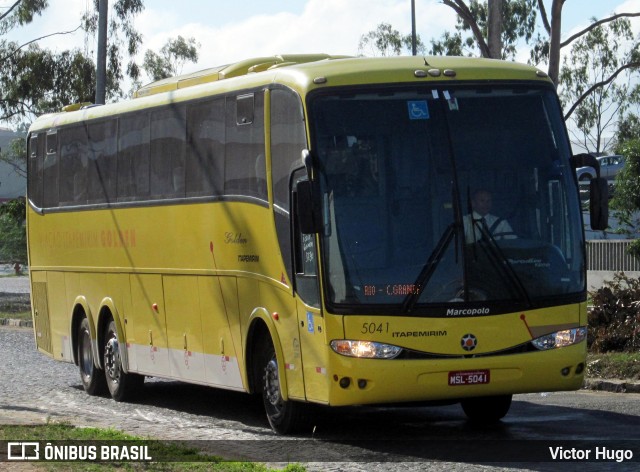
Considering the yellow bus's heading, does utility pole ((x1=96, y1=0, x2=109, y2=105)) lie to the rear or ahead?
to the rear

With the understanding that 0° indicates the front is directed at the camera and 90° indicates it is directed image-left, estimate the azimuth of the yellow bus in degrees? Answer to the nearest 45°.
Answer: approximately 315°
